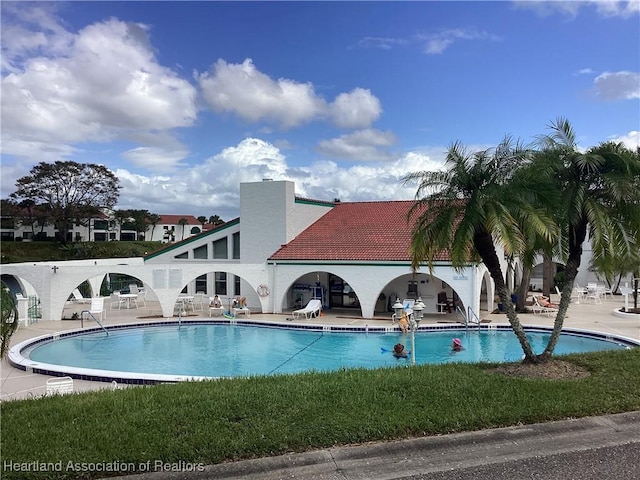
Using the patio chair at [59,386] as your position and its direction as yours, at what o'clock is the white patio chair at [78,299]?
The white patio chair is roughly at 12 o'clock from the patio chair.

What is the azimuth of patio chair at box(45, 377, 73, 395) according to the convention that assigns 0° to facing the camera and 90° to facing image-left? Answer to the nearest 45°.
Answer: approximately 180°

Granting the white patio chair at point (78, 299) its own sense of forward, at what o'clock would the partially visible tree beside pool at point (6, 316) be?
The partially visible tree beside pool is roughly at 3 o'clock from the white patio chair.

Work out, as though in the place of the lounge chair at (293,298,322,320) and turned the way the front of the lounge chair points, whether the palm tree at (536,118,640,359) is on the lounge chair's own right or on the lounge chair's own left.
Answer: on the lounge chair's own left

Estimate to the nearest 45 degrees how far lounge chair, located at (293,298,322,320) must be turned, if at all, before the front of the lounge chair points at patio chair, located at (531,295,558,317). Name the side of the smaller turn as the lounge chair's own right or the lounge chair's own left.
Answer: approximately 135° to the lounge chair's own left

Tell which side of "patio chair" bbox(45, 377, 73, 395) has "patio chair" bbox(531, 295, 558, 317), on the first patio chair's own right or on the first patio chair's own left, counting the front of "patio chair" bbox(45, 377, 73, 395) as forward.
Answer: on the first patio chair's own right
